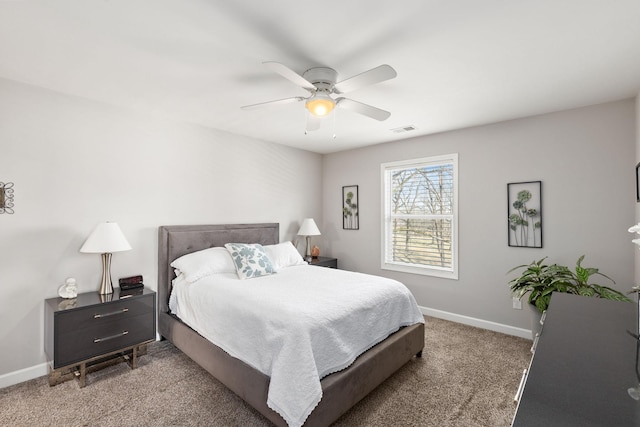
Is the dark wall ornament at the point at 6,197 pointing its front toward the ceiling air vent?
no

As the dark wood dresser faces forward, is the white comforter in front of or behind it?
in front

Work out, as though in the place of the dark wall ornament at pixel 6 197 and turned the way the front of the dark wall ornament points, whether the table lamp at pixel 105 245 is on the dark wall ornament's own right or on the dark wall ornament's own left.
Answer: on the dark wall ornament's own left

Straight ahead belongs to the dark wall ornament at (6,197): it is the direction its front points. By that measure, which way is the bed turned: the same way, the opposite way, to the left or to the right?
the same way

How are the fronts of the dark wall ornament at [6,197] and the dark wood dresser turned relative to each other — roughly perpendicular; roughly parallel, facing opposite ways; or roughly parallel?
roughly parallel, facing opposite ways

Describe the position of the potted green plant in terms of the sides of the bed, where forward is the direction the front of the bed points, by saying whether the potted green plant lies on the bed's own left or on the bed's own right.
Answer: on the bed's own left

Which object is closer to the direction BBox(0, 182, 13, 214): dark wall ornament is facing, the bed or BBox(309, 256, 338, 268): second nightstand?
the bed

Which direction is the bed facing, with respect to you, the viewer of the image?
facing the viewer and to the right of the viewer

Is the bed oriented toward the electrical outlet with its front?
no

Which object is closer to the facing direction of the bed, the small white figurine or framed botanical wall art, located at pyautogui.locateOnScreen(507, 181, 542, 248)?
the framed botanical wall art

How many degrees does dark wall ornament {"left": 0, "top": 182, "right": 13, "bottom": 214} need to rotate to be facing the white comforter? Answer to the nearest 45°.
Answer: approximately 45° to its left

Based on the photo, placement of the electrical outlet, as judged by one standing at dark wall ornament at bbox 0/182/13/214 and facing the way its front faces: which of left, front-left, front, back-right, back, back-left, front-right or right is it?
front-left

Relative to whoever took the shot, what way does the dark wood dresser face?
facing to the left of the viewer

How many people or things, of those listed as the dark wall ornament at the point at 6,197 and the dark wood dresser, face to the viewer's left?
1

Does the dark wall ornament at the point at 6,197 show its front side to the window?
no

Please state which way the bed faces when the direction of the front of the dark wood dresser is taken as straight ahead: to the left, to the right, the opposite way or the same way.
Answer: the opposite way

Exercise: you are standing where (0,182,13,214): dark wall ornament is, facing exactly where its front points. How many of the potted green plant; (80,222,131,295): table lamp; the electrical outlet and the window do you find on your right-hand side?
0

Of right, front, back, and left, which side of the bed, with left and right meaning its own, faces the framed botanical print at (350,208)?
left
